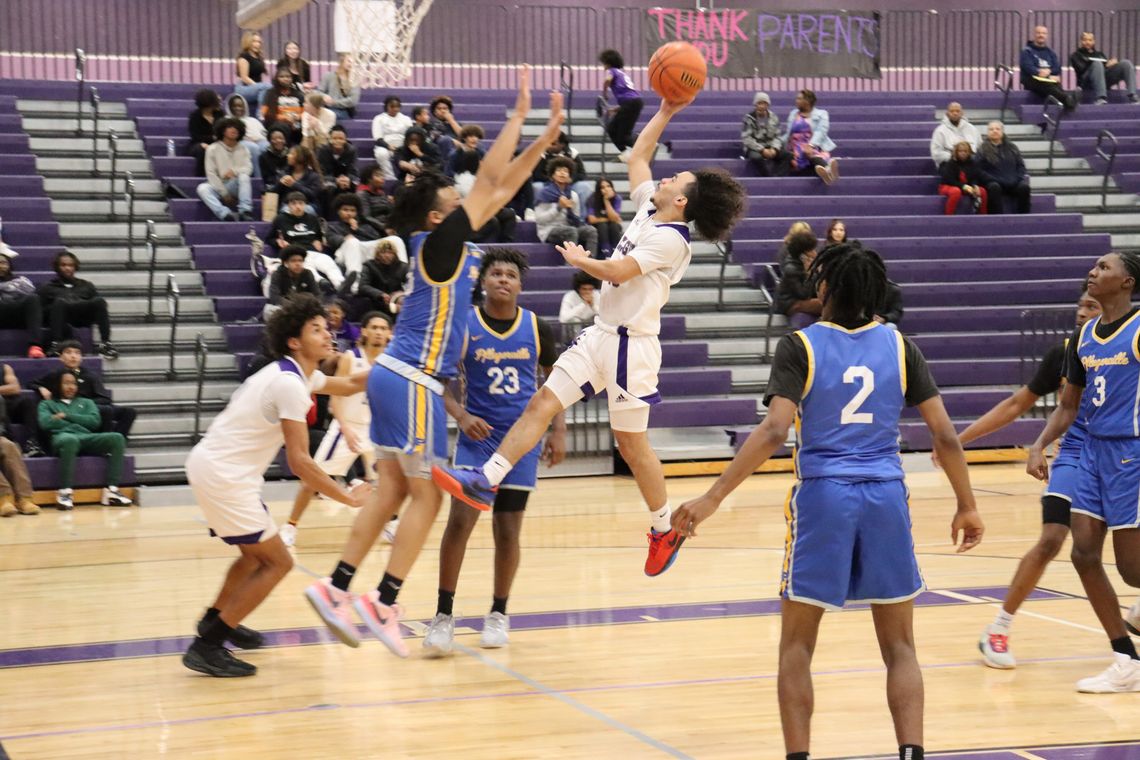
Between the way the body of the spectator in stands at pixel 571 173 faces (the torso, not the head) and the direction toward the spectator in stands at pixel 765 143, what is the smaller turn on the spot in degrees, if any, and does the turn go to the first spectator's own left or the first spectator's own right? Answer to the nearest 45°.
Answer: approximately 135° to the first spectator's own left

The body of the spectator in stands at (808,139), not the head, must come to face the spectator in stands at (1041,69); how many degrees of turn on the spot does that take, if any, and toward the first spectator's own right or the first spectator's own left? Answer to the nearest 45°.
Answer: approximately 135° to the first spectator's own left

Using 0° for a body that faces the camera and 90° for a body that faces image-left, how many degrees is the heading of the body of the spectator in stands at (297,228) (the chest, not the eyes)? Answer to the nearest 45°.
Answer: approximately 315°

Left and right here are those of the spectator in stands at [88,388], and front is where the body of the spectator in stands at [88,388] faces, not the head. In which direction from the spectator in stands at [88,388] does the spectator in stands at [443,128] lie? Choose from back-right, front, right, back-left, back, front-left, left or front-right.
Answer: left

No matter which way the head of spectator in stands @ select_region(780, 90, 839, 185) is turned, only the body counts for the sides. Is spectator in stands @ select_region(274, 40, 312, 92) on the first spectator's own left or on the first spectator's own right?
on the first spectator's own right

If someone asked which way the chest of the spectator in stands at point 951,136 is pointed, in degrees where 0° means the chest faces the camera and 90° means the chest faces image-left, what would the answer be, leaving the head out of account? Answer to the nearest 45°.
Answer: approximately 0°
